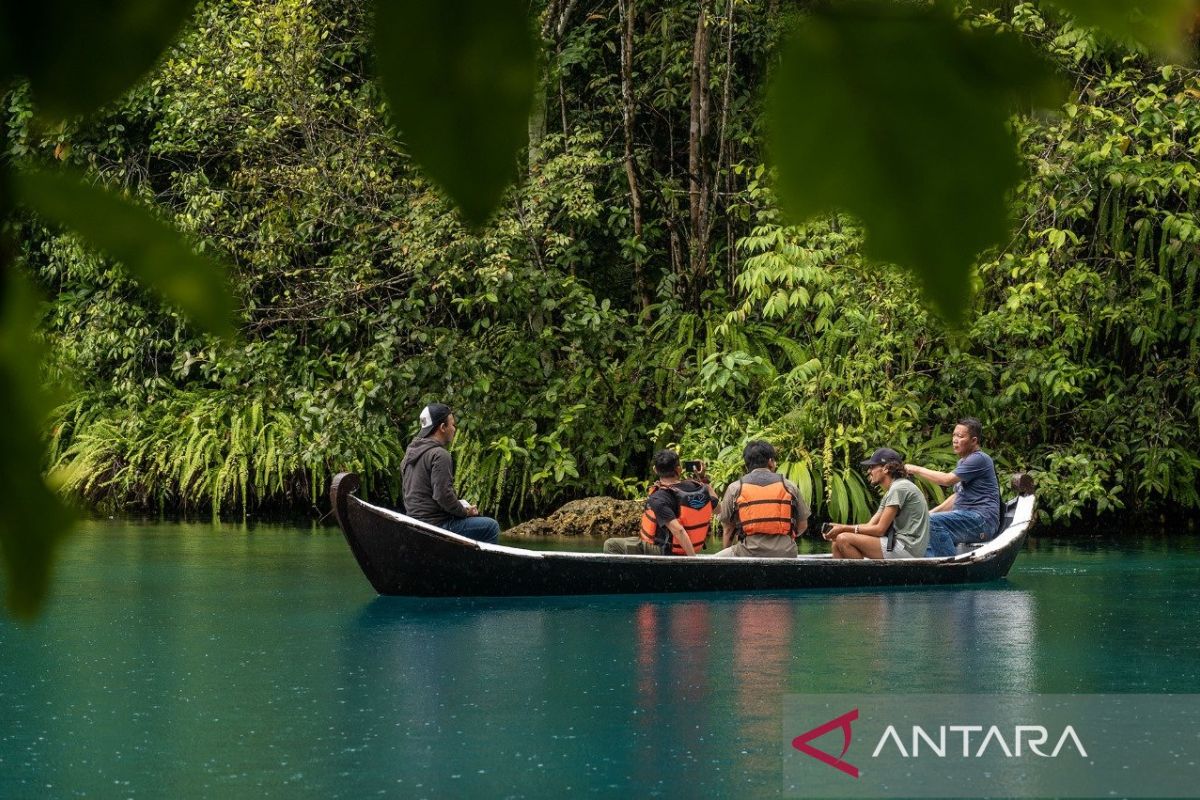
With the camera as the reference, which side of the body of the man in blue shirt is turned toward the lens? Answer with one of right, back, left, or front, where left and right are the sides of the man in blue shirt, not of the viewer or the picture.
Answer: left

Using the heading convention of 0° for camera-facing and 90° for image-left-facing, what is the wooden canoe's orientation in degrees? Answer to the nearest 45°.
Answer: approximately 90°

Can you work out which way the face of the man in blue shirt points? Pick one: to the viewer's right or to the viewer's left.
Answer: to the viewer's left

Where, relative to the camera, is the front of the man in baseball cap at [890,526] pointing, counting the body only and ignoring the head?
to the viewer's left

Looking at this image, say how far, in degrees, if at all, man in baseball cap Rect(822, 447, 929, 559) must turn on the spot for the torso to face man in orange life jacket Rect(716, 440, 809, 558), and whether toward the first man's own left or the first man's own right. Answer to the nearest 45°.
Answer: approximately 45° to the first man's own left

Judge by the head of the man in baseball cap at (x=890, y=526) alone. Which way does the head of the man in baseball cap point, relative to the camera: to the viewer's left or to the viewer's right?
to the viewer's left

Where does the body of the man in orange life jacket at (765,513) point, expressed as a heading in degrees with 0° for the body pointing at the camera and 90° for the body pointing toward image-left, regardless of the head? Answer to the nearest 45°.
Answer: approximately 180°
